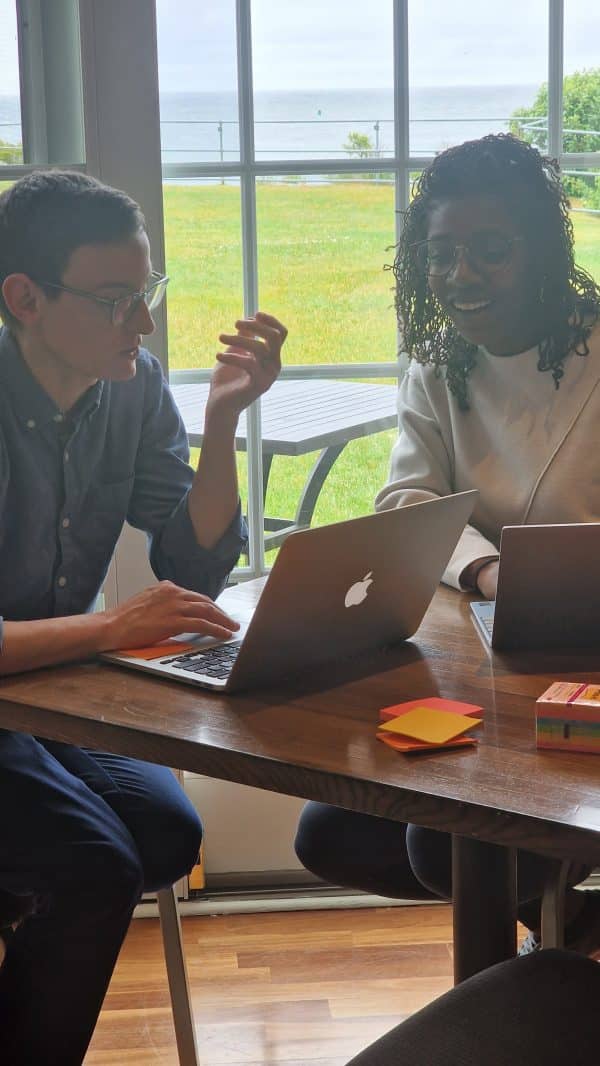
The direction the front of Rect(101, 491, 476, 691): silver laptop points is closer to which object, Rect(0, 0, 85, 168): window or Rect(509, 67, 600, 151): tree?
the window

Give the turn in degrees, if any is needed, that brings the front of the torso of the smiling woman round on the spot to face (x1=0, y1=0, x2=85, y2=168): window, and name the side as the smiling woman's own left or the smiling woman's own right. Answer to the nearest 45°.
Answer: approximately 90° to the smiling woman's own right

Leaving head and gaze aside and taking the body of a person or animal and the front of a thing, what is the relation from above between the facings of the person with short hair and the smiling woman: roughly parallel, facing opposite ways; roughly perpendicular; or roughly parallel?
roughly perpendicular

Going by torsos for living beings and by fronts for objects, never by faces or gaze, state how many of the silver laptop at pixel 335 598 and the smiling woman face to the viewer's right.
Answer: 0

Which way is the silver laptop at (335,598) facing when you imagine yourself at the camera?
facing away from the viewer and to the left of the viewer

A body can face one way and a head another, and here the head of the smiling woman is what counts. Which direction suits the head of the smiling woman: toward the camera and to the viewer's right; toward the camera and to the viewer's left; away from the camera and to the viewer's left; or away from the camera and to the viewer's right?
toward the camera and to the viewer's left

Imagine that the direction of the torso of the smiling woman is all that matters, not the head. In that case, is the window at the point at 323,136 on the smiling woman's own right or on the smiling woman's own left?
on the smiling woman's own right

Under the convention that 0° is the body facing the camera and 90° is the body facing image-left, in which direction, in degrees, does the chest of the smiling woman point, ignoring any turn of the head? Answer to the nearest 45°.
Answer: approximately 45°

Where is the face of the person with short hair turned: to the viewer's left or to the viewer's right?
to the viewer's right

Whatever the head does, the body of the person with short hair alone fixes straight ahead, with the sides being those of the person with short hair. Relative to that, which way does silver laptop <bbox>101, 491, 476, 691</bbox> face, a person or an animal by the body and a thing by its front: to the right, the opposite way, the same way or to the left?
the opposite way

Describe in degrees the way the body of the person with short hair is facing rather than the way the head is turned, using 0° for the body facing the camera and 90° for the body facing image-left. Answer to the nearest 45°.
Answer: approximately 315°

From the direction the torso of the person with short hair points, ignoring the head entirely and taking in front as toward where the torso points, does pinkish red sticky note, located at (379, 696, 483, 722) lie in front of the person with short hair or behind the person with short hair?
in front
